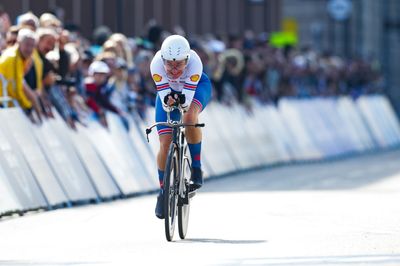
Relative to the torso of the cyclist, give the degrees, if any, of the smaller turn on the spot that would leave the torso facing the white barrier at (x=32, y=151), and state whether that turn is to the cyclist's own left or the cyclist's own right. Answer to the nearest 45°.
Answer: approximately 135° to the cyclist's own right

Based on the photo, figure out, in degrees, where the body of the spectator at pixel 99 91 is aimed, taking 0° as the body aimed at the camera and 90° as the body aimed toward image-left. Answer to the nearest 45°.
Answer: approximately 315°

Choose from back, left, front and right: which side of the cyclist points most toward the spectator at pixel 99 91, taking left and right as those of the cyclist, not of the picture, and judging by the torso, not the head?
back

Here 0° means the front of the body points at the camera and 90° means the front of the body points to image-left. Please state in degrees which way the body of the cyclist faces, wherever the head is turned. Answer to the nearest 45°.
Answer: approximately 0°

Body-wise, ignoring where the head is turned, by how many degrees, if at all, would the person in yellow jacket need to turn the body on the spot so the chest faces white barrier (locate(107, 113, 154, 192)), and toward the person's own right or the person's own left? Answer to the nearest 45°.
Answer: approximately 90° to the person's own left

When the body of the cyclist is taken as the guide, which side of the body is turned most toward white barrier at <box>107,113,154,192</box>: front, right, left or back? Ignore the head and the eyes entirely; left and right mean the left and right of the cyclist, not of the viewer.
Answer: back
